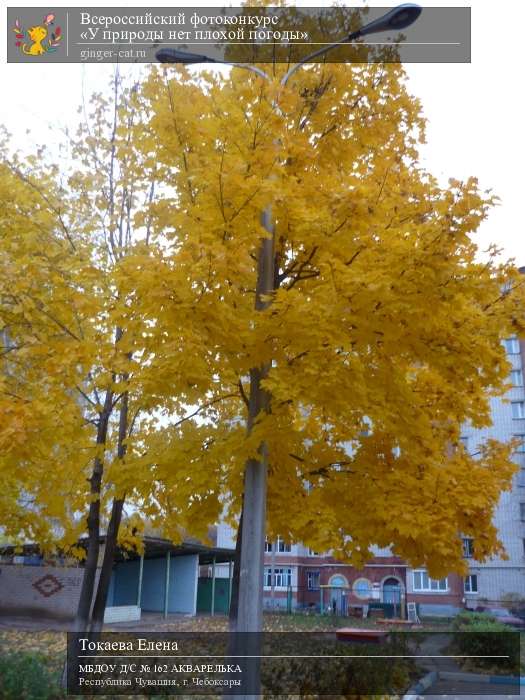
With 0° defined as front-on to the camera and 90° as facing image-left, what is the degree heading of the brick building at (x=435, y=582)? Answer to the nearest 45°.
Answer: approximately 0°

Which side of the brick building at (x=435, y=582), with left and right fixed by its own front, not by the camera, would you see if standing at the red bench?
front
